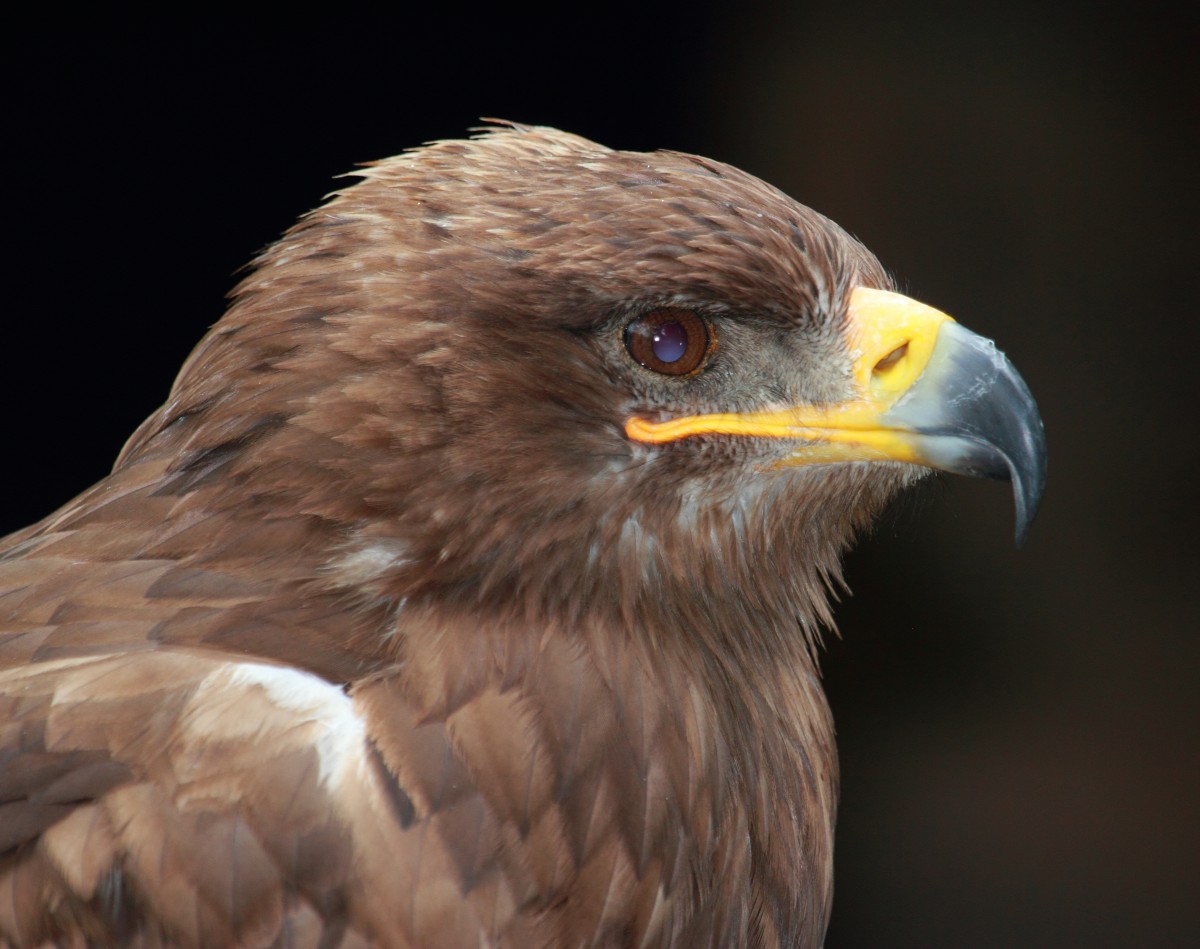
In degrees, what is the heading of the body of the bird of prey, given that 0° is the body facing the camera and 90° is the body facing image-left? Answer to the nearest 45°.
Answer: approximately 270°
